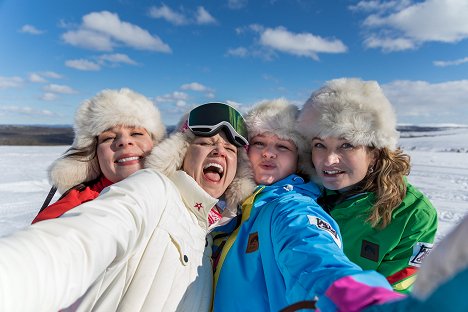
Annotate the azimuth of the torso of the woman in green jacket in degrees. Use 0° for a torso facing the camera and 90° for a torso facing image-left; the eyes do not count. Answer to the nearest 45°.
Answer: approximately 45°

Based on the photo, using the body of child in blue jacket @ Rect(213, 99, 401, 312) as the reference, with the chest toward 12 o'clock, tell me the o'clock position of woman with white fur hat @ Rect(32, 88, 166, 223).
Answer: The woman with white fur hat is roughly at 2 o'clock from the child in blue jacket.

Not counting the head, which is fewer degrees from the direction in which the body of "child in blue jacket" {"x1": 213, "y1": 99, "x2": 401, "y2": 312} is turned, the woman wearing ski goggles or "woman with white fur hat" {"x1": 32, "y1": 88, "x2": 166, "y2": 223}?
the woman wearing ski goggles

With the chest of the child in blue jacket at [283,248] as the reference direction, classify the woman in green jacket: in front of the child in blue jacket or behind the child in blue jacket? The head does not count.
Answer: behind

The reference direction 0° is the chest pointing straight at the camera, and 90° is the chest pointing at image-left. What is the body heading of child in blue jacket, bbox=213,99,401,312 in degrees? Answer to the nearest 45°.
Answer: approximately 45°
